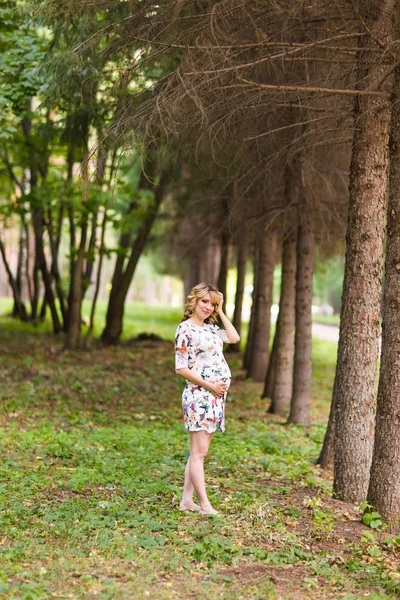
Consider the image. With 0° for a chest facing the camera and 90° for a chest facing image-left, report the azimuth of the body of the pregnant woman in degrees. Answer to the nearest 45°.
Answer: approximately 315°
